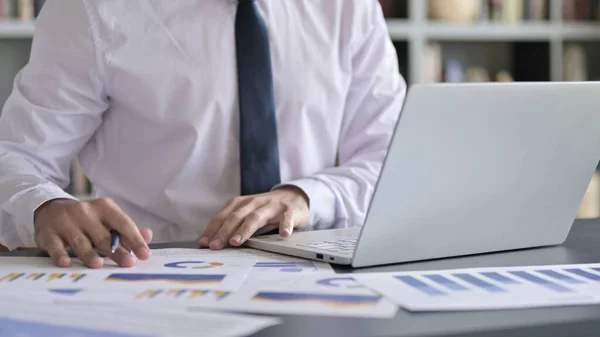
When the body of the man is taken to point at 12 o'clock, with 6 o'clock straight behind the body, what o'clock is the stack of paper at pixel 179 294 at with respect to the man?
The stack of paper is roughly at 12 o'clock from the man.

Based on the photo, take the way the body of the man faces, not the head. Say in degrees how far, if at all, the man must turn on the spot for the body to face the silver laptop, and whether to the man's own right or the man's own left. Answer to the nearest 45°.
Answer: approximately 45° to the man's own left

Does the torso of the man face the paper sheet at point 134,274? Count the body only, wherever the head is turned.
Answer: yes

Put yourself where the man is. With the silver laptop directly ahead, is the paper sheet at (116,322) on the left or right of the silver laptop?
right

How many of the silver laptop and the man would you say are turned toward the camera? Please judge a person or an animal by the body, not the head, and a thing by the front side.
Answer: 1

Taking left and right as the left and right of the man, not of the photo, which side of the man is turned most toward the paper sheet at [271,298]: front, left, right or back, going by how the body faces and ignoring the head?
front

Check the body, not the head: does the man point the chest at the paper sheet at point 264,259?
yes

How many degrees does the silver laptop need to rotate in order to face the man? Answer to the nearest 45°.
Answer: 0° — it already faces them

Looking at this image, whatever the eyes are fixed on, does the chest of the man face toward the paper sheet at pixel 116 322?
yes

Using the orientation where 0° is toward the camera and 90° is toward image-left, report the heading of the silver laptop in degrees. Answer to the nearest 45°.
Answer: approximately 135°
